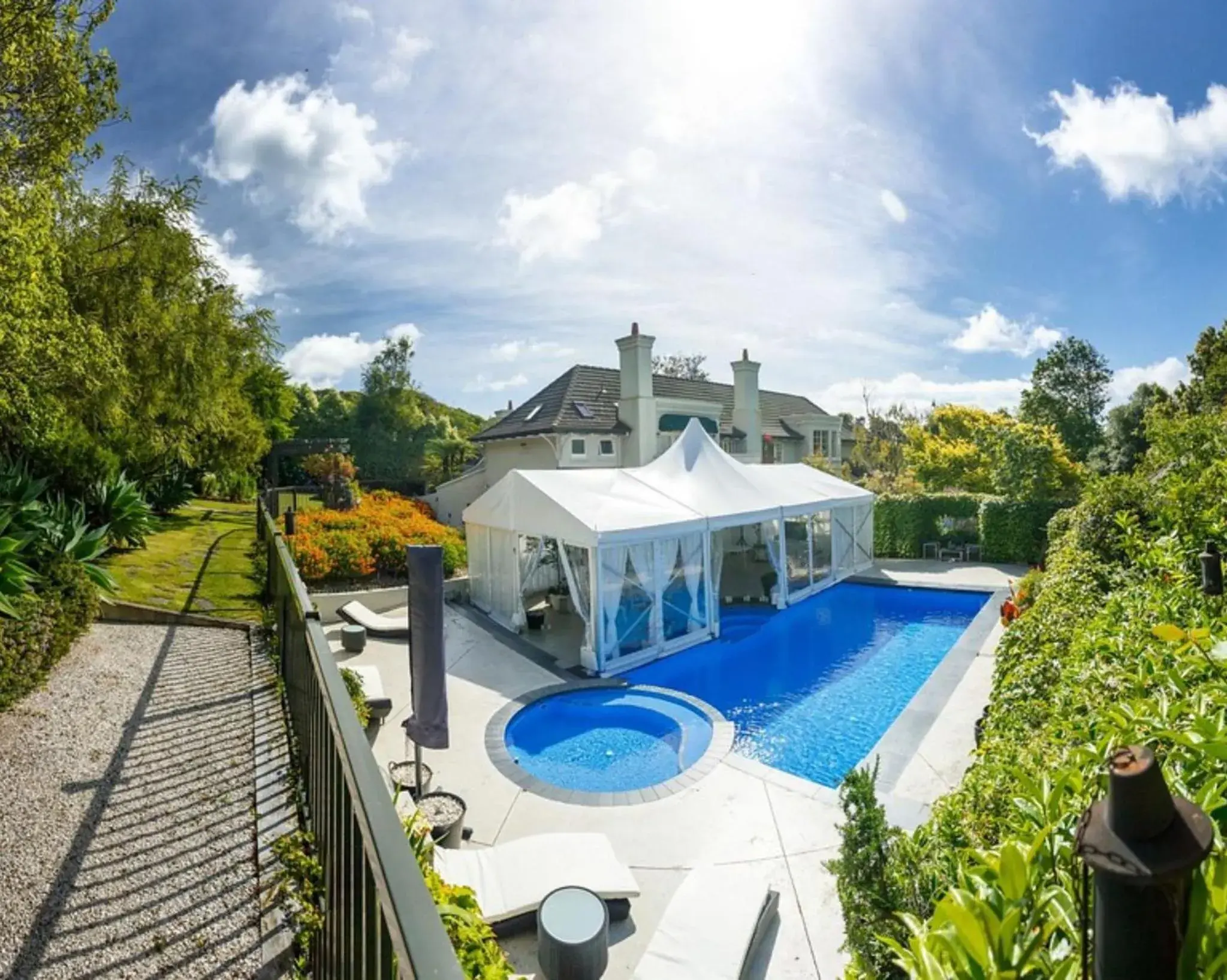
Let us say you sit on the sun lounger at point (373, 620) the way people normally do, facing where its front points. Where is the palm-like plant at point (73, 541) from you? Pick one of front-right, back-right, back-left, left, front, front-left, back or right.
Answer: back-right

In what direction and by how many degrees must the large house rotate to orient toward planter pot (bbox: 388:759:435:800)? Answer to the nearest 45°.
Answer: approximately 45° to its right

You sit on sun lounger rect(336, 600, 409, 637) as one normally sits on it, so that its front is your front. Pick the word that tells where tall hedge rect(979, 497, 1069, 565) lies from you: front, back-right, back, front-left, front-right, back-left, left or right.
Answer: front

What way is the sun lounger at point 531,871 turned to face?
to the viewer's right

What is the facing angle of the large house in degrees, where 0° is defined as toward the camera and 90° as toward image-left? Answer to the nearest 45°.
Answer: approximately 315°

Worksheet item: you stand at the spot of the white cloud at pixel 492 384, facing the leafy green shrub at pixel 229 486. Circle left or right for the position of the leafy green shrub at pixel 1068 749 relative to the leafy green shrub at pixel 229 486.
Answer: left

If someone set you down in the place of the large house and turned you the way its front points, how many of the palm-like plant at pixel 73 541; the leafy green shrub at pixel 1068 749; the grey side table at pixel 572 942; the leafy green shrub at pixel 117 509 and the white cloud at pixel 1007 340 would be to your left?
1

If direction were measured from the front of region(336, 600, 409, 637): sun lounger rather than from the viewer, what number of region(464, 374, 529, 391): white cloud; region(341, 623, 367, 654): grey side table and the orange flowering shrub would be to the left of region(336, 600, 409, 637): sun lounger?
2

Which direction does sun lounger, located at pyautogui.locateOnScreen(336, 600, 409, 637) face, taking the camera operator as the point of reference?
facing to the right of the viewer

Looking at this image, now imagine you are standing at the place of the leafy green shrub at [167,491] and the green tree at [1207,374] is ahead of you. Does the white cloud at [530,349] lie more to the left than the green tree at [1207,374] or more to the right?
left

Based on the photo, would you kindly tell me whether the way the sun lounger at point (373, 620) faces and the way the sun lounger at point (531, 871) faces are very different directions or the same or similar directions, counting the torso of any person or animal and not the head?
same or similar directions

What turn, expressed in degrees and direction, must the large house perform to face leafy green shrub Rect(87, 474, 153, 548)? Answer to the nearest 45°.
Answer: approximately 90° to its right

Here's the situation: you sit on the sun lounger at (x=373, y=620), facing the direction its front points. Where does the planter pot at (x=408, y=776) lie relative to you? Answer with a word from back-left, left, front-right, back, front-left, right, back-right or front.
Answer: right

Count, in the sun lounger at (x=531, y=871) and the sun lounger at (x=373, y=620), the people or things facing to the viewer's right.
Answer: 2
